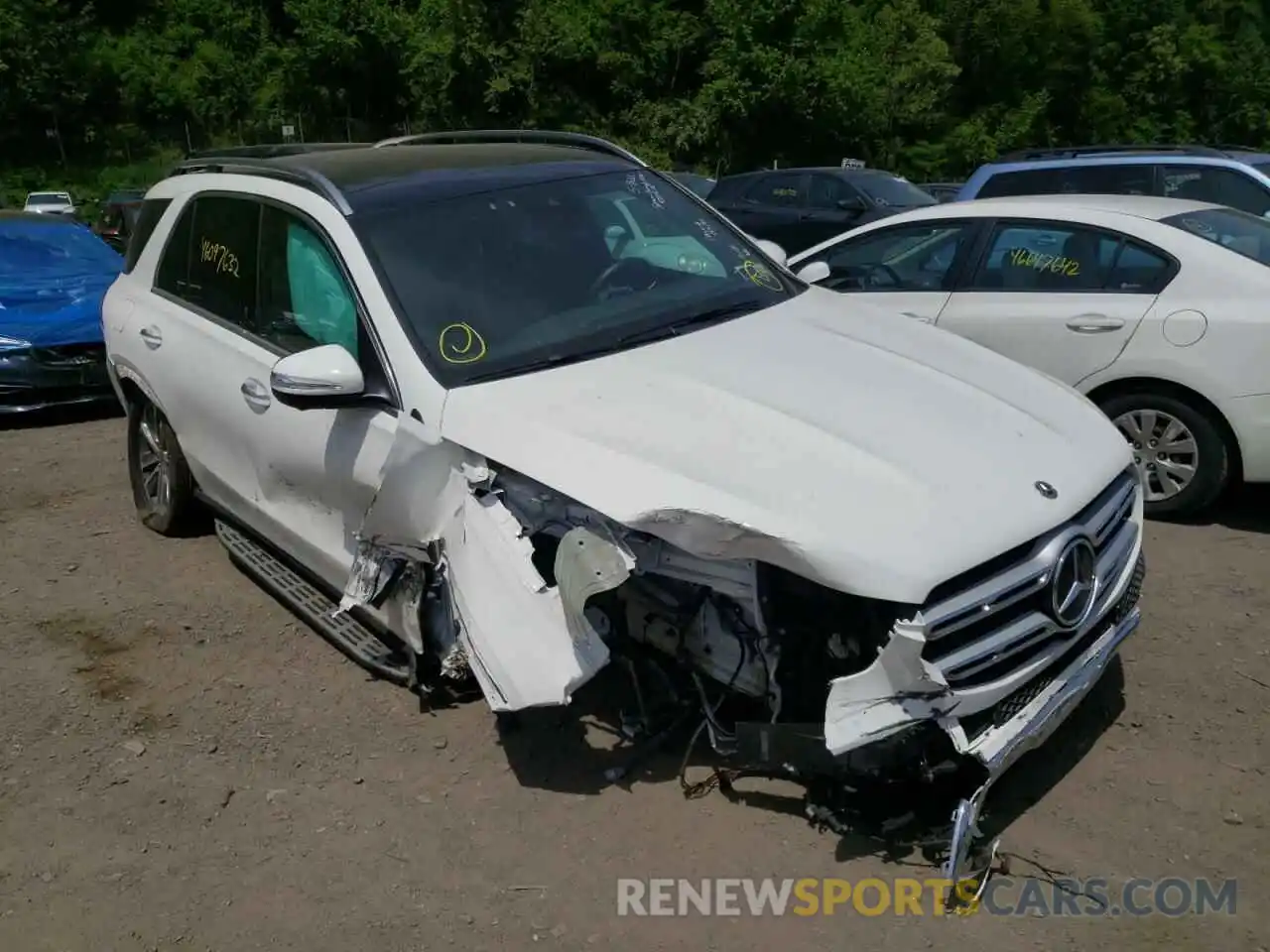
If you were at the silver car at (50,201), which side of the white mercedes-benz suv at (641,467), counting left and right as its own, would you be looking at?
back

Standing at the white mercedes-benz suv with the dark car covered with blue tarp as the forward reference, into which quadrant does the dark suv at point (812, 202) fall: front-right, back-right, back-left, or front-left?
front-right

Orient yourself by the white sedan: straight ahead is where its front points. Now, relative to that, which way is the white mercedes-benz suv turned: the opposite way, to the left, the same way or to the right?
the opposite way

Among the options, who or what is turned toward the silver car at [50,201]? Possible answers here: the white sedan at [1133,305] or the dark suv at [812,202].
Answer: the white sedan

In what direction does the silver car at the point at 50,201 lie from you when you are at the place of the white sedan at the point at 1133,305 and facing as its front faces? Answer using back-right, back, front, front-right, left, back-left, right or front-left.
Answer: front

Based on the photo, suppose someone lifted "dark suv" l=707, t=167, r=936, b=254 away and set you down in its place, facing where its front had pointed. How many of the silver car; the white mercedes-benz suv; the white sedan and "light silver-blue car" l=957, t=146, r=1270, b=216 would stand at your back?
1

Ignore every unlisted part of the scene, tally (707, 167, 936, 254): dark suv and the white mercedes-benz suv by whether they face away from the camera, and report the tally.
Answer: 0

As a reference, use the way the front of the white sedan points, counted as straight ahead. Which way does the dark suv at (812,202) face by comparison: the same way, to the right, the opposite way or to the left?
the opposite way

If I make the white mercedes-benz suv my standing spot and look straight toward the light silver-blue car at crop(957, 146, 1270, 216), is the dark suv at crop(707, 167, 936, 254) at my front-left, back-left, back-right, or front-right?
front-left

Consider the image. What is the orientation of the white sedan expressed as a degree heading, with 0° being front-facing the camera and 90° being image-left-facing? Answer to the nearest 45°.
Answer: approximately 135°

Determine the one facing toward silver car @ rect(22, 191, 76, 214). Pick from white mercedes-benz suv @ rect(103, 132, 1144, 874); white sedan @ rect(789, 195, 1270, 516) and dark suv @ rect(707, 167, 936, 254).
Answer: the white sedan

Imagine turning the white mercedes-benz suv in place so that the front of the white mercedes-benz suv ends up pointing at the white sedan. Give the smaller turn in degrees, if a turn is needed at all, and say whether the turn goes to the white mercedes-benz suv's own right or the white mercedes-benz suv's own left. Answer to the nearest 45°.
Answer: approximately 90° to the white mercedes-benz suv's own left

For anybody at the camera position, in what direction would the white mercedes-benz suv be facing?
facing the viewer and to the right of the viewer

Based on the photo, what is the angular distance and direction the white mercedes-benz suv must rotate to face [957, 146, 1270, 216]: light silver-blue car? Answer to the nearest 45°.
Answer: approximately 90° to its left
